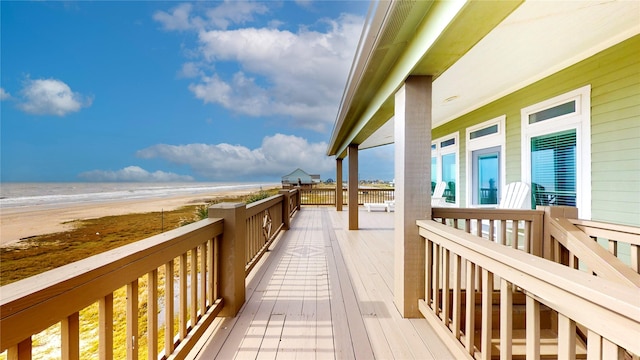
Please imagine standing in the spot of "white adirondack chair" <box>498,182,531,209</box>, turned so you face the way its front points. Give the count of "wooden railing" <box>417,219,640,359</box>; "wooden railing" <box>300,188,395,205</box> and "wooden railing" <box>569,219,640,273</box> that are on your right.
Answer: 1

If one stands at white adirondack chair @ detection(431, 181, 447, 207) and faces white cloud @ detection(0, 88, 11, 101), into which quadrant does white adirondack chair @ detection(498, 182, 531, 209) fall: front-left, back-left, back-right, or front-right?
back-left

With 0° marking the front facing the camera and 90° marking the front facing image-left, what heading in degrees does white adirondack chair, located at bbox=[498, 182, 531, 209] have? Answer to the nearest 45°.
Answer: approximately 45°

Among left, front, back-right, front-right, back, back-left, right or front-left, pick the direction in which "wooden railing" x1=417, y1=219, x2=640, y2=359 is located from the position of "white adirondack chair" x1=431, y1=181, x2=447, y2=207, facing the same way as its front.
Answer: front-left

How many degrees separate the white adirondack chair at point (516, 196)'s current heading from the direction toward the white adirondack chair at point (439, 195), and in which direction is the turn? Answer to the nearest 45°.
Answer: approximately 90° to its right

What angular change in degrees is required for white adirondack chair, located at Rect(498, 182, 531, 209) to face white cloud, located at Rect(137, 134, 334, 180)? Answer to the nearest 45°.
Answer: approximately 90° to its right

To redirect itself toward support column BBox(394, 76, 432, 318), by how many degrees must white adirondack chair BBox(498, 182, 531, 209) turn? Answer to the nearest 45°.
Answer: approximately 45° to its left

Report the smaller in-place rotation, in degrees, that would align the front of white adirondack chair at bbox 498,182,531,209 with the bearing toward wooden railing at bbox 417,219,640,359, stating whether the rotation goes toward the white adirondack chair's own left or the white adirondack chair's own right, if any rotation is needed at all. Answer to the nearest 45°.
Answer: approximately 45° to the white adirondack chair's own left

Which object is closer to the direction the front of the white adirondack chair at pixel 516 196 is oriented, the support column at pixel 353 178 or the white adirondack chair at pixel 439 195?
the support column

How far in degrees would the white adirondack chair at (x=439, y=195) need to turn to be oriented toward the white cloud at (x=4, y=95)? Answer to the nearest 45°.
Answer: approximately 45° to its right

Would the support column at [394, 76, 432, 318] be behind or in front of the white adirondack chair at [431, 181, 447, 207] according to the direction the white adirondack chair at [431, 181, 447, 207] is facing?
in front

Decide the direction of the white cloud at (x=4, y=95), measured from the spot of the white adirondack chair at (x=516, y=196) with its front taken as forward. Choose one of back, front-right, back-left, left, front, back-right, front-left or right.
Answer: front-right

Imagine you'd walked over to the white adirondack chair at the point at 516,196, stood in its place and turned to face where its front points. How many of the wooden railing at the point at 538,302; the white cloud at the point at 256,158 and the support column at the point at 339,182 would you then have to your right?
2

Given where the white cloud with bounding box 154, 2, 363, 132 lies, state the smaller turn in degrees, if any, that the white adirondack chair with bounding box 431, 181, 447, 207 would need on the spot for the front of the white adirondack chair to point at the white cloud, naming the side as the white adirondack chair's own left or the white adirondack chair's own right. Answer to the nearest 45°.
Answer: approximately 90° to the white adirondack chair's own right
